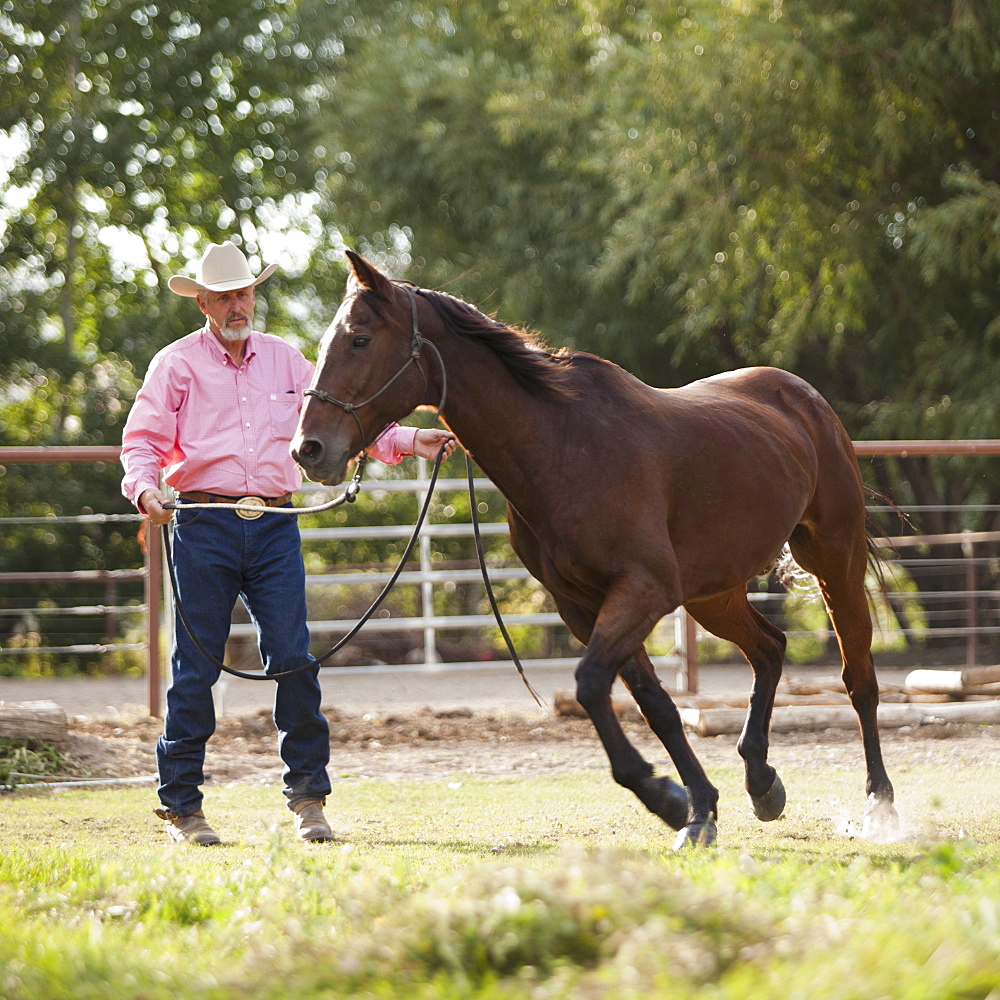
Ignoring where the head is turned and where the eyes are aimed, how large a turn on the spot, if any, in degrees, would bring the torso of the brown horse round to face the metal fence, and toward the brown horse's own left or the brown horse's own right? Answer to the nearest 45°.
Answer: approximately 135° to the brown horse's own right

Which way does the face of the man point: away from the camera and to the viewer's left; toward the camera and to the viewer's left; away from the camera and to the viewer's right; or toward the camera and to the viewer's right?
toward the camera and to the viewer's right

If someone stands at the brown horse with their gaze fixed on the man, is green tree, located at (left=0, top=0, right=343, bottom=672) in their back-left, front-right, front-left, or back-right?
front-right

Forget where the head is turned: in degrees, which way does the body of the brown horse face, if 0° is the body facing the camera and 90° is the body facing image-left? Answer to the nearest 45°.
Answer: approximately 45°

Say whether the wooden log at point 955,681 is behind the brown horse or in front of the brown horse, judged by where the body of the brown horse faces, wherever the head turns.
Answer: behind

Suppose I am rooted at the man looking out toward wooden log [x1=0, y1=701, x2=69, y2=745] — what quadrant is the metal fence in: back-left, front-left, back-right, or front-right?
front-right

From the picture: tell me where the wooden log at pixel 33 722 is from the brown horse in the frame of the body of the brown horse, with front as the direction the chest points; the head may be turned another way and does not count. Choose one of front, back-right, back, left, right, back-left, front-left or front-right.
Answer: right

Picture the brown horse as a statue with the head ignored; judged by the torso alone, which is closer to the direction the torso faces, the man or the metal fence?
the man
